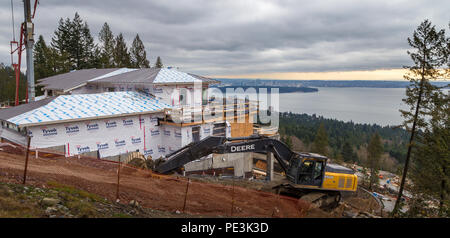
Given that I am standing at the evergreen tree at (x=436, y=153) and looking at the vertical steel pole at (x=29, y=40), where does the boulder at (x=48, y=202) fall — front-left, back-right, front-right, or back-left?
front-left

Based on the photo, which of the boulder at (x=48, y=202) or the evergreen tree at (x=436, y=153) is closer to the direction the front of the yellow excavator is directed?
the boulder

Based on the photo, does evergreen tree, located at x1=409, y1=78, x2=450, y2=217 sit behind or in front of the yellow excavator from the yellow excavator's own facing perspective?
behind

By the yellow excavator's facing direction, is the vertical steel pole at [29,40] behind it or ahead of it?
ahead

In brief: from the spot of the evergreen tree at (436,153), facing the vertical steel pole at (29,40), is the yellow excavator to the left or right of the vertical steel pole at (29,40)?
left

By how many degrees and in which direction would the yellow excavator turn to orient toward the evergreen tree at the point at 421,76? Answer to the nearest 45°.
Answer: approximately 135° to its right

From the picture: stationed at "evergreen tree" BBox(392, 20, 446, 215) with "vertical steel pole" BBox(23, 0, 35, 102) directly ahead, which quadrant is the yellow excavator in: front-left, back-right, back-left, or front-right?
front-left

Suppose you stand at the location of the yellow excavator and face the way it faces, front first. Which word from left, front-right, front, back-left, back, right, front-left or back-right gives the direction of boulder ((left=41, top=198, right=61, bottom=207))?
front-left

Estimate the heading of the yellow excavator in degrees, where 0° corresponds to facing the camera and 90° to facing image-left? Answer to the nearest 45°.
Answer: approximately 90°
